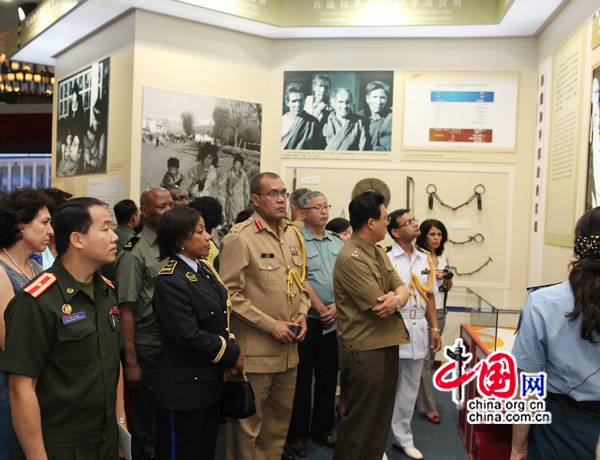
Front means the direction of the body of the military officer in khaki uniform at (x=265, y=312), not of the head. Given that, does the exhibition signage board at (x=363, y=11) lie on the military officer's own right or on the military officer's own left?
on the military officer's own left

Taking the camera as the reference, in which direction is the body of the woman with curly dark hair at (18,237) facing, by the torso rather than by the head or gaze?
to the viewer's right

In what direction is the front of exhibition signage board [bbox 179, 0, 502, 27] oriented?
toward the camera

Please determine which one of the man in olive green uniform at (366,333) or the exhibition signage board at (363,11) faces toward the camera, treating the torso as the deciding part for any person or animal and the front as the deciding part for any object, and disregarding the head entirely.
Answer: the exhibition signage board

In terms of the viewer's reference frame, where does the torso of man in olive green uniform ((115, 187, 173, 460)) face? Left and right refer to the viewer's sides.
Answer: facing the viewer and to the right of the viewer

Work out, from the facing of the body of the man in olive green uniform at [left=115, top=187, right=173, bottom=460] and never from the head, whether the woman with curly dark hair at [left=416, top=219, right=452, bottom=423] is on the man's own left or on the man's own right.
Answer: on the man's own left

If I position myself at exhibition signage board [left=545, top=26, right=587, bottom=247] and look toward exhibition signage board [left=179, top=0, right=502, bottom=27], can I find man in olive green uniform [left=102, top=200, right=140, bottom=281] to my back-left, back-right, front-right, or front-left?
front-left

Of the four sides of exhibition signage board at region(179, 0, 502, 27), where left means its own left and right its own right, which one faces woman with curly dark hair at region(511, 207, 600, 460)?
front

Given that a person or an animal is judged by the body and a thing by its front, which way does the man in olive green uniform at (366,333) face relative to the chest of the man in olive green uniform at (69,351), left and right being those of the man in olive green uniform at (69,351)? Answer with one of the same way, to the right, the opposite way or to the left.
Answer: the same way

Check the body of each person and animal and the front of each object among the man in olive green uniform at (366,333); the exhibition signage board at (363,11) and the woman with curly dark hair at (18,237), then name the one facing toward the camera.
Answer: the exhibition signage board

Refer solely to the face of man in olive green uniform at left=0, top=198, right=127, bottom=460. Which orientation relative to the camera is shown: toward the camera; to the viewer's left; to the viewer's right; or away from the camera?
to the viewer's right

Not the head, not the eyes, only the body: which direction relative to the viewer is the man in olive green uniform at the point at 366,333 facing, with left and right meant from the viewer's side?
facing to the right of the viewer

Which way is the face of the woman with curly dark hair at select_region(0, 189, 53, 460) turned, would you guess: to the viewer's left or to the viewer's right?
to the viewer's right
